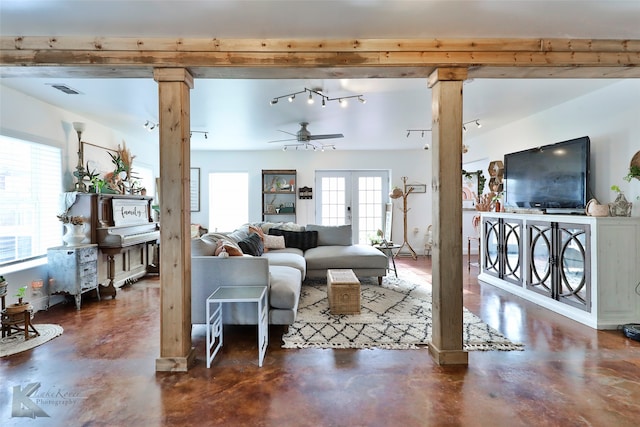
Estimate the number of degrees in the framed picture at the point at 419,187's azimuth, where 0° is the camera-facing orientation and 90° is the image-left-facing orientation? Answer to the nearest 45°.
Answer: approximately 0°

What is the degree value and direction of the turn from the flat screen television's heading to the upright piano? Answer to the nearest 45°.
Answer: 0° — it already faces it

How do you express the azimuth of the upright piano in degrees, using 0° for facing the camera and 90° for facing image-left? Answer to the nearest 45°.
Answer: approximately 315°

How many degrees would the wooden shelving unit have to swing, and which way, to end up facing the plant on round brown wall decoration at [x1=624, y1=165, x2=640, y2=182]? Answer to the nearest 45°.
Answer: approximately 45° to its left

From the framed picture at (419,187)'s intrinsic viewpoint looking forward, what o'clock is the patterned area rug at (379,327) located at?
The patterned area rug is roughly at 12 o'clock from the framed picture.
